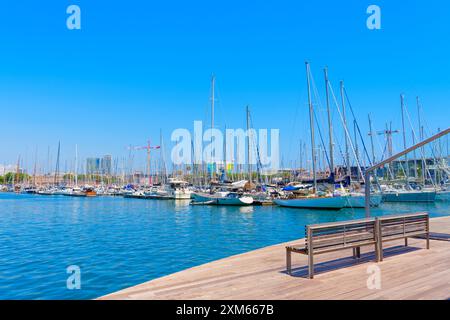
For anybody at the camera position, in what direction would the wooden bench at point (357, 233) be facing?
facing away from the viewer and to the left of the viewer

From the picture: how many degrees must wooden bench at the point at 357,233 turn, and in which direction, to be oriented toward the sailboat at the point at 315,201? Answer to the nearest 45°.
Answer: approximately 45° to its right

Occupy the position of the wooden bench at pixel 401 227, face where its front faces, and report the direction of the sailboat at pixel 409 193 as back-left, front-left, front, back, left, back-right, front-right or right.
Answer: front-right

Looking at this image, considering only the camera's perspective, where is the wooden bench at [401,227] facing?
facing away from the viewer and to the left of the viewer

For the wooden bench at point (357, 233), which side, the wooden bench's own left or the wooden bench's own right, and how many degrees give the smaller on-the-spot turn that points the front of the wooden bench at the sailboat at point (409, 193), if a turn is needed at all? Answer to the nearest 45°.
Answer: approximately 45° to the wooden bench's own right

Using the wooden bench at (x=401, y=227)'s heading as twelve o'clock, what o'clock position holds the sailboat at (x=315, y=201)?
The sailboat is roughly at 1 o'clock from the wooden bench.
